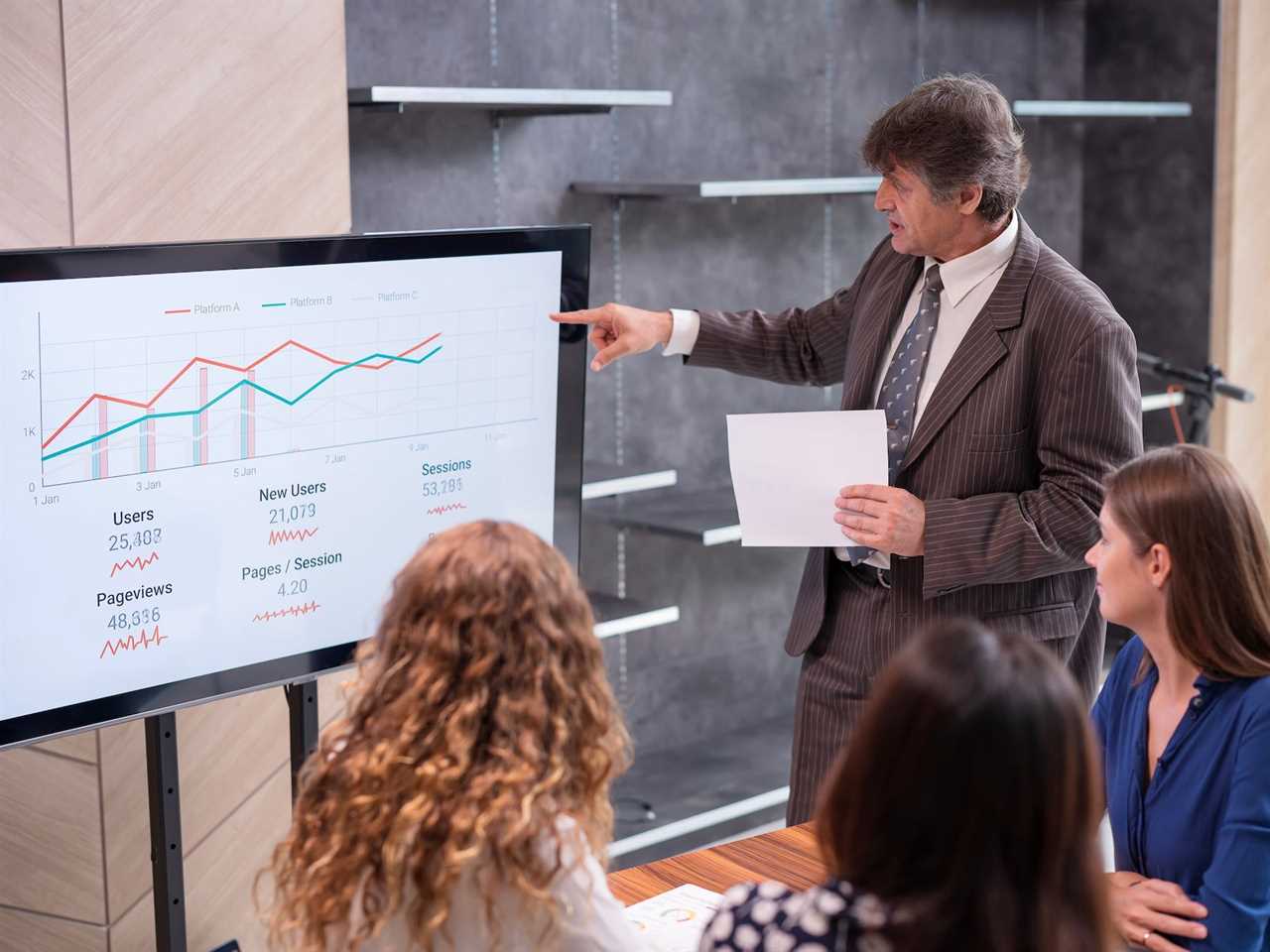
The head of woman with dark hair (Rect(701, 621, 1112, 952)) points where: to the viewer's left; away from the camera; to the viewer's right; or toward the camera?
away from the camera

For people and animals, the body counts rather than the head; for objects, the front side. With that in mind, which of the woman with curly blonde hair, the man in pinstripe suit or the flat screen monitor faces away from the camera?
the woman with curly blonde hair

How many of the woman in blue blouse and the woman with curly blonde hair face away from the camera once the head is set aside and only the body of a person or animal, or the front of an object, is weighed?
1

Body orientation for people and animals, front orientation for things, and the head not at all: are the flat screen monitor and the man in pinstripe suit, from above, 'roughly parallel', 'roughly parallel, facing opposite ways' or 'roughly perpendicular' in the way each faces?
roughly perpendicular

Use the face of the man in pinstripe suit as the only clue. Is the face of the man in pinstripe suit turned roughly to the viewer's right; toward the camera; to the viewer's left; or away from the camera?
to the viewer's left

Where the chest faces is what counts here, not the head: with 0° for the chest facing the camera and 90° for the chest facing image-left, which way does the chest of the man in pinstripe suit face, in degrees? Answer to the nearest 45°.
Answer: approximately 45°

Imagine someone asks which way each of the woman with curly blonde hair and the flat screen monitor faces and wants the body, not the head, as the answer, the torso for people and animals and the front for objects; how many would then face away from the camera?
1

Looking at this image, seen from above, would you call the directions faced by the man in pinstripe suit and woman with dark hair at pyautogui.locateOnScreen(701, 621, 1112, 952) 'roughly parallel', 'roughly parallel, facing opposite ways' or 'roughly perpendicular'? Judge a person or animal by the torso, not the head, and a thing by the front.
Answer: roughly perpendicular

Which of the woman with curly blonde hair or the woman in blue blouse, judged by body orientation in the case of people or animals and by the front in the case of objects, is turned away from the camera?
the woman with curly blonde hair

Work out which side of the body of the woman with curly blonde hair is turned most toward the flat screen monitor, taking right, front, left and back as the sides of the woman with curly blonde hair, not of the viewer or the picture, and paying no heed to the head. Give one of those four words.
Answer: front

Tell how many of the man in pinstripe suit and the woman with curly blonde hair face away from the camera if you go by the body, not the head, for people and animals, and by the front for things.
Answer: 1

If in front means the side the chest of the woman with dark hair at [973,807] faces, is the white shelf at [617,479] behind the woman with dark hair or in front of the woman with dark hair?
in front

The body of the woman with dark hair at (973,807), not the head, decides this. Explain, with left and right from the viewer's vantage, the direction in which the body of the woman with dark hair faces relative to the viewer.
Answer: facing away from the viewer and to the left of the viewer

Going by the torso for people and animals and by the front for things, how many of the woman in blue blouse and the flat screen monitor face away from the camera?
0

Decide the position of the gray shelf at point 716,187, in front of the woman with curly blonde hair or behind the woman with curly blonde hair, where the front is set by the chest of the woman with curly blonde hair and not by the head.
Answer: in front
